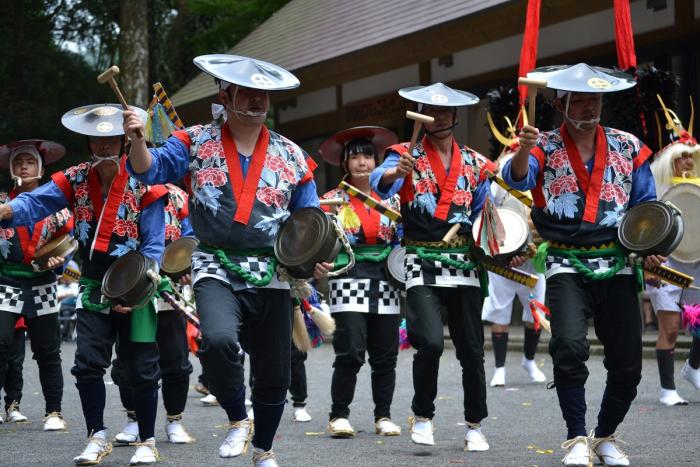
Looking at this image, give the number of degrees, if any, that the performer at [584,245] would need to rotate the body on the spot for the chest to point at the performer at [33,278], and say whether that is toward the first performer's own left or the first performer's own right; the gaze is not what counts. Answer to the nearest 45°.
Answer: approximately 90° to the first performer's own right

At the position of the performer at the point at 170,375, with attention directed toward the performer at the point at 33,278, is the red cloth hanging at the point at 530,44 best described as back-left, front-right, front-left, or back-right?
back-right

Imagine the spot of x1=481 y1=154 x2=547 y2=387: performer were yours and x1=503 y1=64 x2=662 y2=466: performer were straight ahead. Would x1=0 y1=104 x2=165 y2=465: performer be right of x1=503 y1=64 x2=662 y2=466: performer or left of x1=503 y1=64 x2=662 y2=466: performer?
right

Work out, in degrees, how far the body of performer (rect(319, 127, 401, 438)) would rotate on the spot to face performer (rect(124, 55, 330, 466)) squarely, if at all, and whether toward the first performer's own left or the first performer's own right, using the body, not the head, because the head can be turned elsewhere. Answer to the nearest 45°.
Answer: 0° — they already face them

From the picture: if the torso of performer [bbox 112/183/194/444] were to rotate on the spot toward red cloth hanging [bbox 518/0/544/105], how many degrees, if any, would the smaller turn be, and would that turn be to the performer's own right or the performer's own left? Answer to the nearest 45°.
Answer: approximately 90° to the performer's own left

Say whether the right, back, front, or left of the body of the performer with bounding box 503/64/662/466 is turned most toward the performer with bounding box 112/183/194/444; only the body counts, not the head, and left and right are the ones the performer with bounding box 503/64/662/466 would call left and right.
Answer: right
